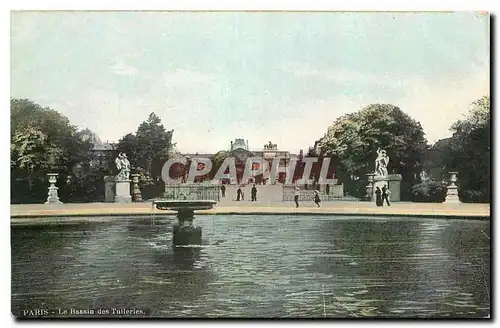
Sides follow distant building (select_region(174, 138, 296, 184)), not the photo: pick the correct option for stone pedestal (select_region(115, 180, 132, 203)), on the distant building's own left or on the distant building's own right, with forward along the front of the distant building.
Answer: on the distant building's own right

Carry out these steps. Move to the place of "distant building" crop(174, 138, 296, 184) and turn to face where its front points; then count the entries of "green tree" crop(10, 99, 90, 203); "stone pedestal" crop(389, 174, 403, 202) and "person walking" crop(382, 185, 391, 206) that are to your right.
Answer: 1

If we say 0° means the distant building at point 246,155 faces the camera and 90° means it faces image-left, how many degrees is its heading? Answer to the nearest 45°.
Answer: approximately 0°

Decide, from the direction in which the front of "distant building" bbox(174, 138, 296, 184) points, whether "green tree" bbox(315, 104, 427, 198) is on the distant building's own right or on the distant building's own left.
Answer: on the distant building's own left

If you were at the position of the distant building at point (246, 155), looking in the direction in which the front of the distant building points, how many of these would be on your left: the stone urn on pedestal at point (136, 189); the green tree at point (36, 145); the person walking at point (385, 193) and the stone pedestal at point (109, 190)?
1

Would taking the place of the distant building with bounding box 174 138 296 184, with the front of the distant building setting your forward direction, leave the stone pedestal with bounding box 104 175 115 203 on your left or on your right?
on your right
